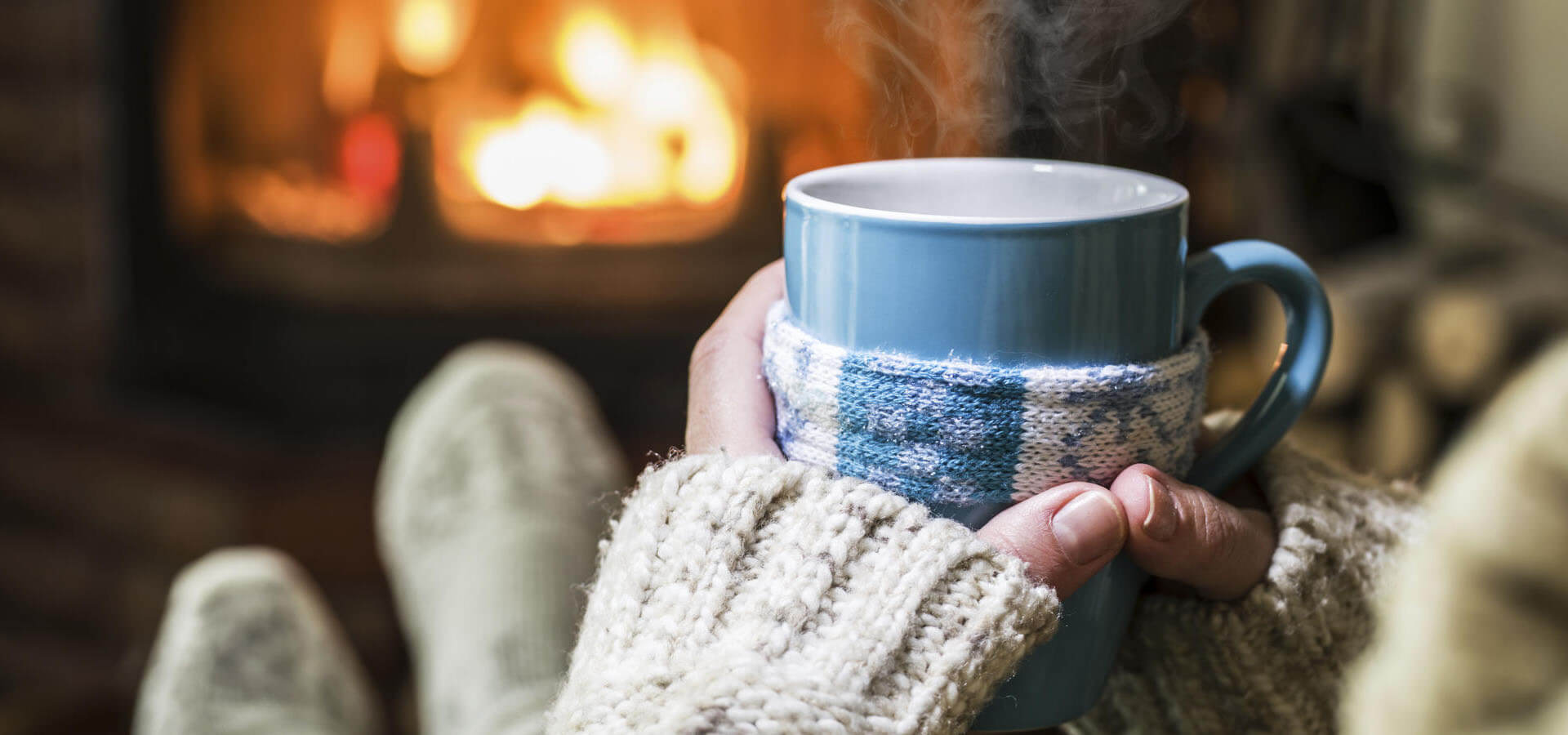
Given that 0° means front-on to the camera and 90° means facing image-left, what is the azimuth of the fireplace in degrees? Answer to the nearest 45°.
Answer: approximately 0°

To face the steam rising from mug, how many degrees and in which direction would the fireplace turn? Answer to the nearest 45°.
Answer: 0° — it already faces it

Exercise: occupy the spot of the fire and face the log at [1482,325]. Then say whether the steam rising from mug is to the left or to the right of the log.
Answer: right

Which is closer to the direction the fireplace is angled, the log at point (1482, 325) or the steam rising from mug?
the steam rising from mug

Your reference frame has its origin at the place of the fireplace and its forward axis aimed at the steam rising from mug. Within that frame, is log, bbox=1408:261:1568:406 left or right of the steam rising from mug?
left

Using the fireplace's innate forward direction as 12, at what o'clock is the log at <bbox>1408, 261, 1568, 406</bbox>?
The log is roughly at 10 o'clock from the fireplace.
